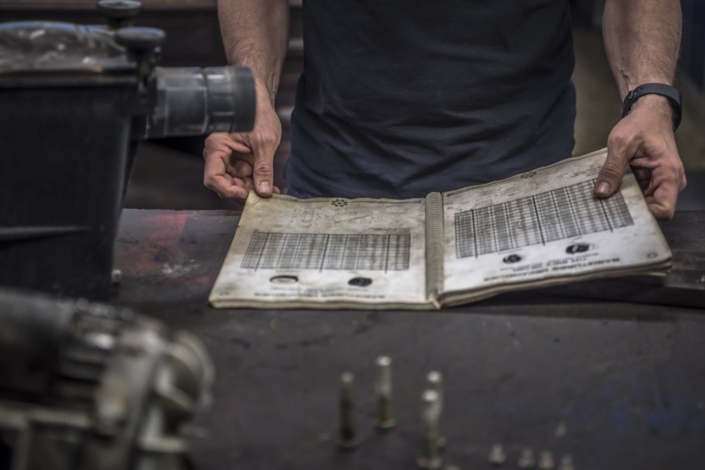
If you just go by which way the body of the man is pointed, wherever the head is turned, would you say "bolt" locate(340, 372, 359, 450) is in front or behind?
in front

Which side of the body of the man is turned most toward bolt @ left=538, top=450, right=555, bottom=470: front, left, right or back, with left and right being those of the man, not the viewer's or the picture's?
front

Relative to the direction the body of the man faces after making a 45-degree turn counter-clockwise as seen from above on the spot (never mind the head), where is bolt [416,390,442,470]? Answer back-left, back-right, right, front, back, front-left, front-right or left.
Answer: front-right

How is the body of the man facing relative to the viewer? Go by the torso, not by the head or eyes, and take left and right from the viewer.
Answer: facing the viewer

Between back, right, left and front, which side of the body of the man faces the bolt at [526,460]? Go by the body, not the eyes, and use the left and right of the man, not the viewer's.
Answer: front

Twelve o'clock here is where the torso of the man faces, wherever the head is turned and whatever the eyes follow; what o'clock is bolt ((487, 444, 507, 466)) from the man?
The bolt is roughly at 12 o'clock from the man.

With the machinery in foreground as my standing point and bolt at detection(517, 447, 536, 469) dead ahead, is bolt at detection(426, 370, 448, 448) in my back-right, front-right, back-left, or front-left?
front-left

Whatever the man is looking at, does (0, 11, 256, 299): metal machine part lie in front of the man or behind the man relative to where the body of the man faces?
in front

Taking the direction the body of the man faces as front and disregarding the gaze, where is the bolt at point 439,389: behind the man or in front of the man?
in front
